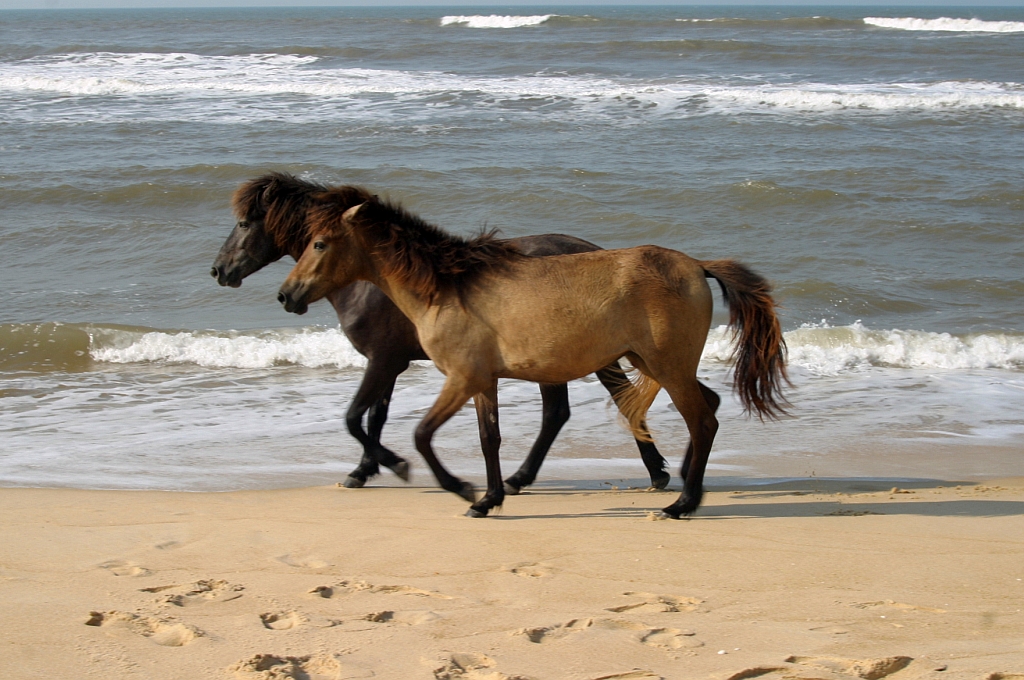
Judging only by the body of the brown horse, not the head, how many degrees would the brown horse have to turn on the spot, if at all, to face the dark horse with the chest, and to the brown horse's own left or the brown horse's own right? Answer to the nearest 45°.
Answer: approximately 45° to the brown horse's own right

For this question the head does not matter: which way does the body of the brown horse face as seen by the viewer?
to the viewer's left

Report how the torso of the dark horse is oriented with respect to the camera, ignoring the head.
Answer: to the viewer's left

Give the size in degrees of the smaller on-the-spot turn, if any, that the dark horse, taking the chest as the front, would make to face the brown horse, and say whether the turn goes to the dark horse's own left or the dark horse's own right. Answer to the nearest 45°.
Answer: approximately 135° to the dark horse's own left

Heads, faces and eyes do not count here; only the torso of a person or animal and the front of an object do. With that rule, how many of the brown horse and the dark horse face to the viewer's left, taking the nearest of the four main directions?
2
